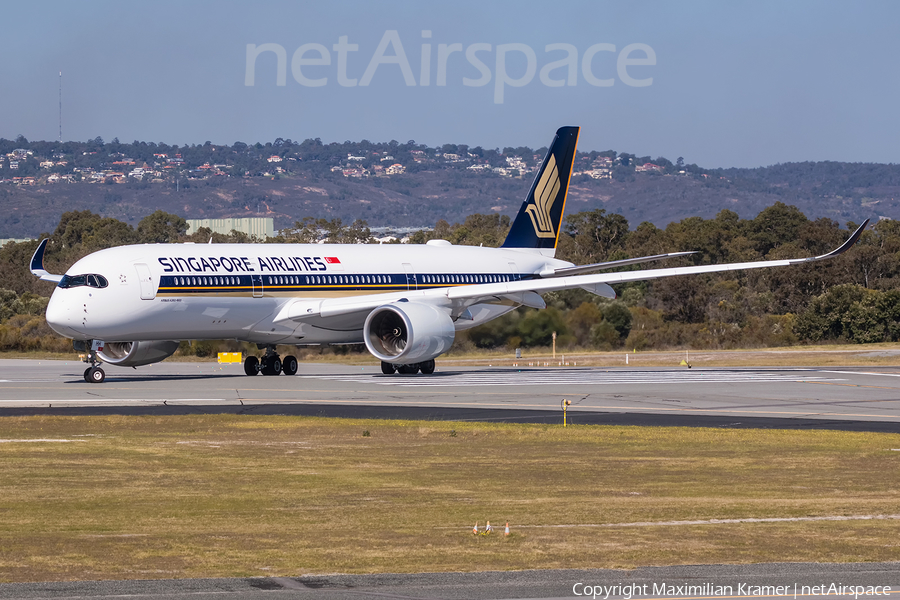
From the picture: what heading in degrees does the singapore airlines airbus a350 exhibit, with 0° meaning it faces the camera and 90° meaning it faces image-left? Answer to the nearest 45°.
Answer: approximately 45°
